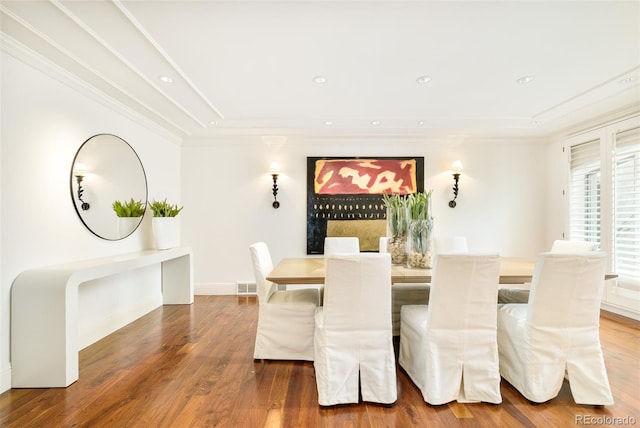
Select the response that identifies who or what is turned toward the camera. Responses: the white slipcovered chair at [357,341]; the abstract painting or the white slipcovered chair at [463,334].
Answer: the abstract painting

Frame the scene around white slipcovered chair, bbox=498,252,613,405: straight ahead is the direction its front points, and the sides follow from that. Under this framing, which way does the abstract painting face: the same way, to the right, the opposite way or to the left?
the opposite way

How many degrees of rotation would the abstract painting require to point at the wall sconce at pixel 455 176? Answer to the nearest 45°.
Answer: approximately 90° to its left

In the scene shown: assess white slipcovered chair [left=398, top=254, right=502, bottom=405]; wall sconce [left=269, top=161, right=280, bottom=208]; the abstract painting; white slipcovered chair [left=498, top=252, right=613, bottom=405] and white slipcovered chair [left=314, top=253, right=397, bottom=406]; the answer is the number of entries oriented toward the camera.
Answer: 2

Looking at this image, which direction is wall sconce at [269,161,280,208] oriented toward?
toward the camera

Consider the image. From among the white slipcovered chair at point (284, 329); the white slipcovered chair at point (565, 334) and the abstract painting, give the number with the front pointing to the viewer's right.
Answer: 1

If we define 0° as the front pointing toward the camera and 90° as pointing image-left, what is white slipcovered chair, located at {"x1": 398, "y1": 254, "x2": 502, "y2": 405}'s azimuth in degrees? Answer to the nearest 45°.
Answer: approximately 135°

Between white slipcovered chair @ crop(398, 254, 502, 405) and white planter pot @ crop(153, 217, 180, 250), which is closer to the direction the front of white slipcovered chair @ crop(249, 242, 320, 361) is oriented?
the white slipcovered chair

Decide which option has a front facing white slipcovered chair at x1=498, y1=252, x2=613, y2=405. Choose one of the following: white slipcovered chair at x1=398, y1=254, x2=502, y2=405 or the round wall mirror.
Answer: the round wall mirror

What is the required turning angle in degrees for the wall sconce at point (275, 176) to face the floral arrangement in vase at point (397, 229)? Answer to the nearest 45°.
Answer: approximately 45° to its left

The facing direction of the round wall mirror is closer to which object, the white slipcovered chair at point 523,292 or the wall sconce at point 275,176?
the white slipcovered chair

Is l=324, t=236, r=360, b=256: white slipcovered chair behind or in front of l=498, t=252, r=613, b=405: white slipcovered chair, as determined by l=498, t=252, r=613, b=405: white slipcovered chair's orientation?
in front

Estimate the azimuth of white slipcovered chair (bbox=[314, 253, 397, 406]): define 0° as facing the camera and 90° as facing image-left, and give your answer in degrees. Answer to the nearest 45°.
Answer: approximately 180°

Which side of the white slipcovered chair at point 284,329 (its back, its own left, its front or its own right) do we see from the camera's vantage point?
right

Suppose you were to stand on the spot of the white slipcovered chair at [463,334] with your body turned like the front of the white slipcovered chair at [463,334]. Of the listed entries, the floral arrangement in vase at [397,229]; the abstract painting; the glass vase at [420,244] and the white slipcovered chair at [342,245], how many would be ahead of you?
4

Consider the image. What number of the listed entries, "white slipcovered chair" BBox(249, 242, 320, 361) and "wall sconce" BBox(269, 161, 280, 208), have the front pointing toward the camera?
1

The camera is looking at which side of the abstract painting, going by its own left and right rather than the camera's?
front

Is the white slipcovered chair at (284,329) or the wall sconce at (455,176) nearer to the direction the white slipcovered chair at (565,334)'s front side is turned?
the wall sconce

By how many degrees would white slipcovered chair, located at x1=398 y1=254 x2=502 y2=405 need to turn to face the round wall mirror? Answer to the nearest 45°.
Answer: approximately 45° to its left

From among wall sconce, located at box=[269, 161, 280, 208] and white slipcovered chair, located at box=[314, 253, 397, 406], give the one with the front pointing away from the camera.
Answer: the white slipcovered chair

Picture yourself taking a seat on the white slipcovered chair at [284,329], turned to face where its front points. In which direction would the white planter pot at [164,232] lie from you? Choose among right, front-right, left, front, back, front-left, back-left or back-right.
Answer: back-left
